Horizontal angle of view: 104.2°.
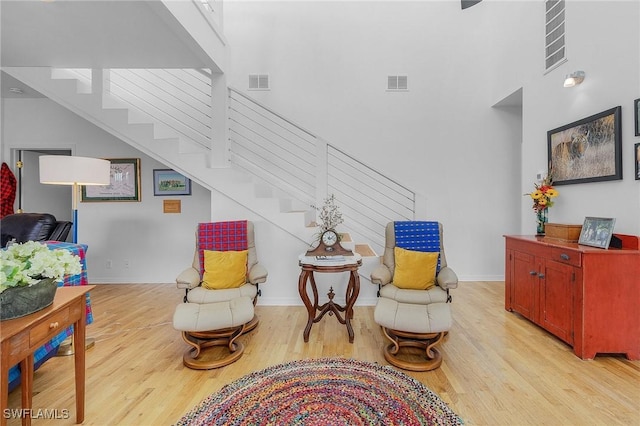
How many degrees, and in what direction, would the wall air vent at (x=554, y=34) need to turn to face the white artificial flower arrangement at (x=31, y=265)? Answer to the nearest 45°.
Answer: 0° — it already faces it

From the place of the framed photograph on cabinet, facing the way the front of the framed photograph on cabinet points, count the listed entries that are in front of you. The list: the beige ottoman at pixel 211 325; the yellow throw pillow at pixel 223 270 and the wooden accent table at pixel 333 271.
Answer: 3

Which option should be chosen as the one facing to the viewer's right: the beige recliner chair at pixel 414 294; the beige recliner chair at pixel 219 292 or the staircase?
the staircase

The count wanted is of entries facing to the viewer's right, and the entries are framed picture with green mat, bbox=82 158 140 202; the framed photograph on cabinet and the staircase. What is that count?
1

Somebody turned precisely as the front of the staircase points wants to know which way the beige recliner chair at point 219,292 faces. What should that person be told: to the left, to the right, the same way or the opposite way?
to the right

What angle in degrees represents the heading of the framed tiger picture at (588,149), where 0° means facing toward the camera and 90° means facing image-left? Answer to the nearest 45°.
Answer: approximately 45°

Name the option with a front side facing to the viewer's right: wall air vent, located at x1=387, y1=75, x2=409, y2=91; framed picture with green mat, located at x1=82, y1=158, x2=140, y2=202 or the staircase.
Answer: the staircase

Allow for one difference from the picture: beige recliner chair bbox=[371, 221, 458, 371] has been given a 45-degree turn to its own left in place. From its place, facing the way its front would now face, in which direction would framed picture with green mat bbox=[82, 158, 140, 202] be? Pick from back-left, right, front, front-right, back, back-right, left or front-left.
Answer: back-right

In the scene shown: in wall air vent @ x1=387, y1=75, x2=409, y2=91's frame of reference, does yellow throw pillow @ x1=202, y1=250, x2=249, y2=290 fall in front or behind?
in front
